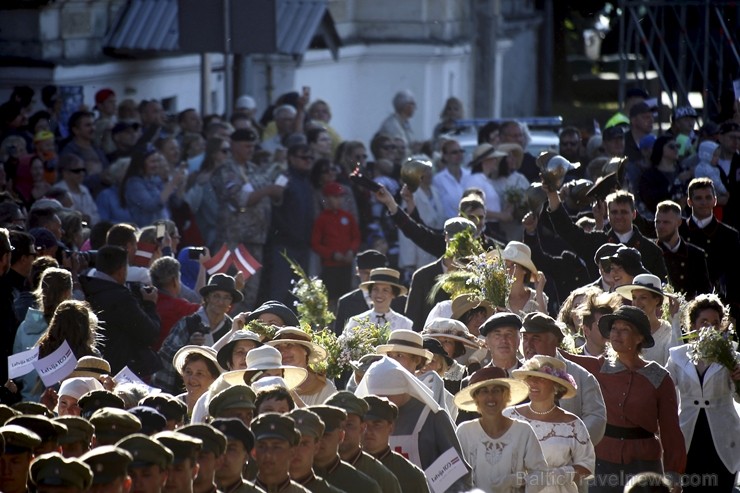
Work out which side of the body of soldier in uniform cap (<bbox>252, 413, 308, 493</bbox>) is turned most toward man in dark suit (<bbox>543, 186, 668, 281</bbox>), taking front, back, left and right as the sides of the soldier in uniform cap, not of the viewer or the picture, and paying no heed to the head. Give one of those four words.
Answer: back

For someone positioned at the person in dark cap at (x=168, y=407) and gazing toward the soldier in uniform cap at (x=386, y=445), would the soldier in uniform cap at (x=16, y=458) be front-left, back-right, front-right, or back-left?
back-right

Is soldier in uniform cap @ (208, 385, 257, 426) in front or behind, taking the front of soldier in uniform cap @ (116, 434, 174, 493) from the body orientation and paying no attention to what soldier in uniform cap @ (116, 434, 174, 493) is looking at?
behind

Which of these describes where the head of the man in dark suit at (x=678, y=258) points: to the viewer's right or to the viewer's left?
to the viewer's left

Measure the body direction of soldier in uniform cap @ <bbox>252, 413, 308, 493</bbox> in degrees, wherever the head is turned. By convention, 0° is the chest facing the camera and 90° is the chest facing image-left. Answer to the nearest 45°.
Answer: approximately 45°

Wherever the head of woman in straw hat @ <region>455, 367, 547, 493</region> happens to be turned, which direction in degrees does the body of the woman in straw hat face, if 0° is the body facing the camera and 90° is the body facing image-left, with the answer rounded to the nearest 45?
approximately 0°

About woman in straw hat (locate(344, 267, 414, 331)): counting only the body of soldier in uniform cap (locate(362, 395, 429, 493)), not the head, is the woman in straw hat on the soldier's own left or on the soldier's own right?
on the soldier's own right
